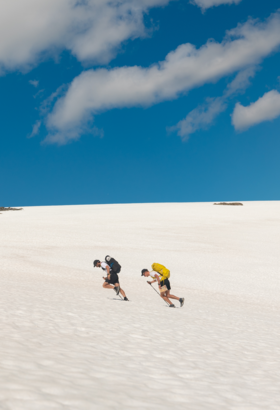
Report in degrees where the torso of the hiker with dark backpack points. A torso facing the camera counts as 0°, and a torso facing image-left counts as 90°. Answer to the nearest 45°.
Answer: approximately 90°
